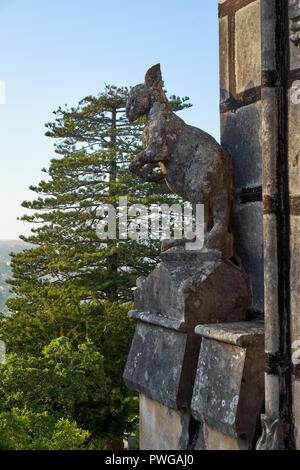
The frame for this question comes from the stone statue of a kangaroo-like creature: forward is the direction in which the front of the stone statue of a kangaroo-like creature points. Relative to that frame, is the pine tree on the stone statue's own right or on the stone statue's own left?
on the stone statue's own right

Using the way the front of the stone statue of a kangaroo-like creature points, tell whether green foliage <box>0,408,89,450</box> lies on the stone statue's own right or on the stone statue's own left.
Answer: on the stone statue's own right

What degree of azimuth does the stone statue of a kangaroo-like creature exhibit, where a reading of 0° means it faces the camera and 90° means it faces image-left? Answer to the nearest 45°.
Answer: approximately 90°
